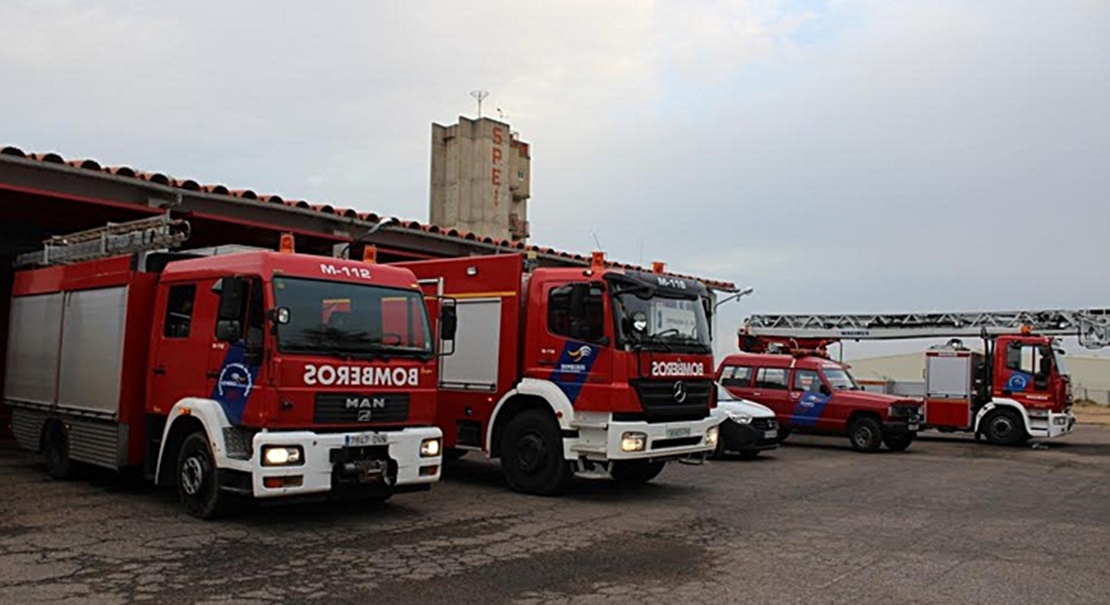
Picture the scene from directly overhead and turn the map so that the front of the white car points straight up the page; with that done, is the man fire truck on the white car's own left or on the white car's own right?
on the white car's own right

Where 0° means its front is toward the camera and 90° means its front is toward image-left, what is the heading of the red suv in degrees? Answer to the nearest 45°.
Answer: approximately 315°

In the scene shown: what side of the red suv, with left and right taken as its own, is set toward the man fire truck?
right

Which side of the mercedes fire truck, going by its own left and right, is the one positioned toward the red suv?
left

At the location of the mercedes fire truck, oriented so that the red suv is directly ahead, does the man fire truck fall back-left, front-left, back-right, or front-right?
back-left

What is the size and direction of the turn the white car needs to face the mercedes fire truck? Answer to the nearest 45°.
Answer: approximately 45° to its right

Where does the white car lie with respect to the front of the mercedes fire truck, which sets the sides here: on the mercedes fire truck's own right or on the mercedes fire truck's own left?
on the mercedes fire truck's own left
